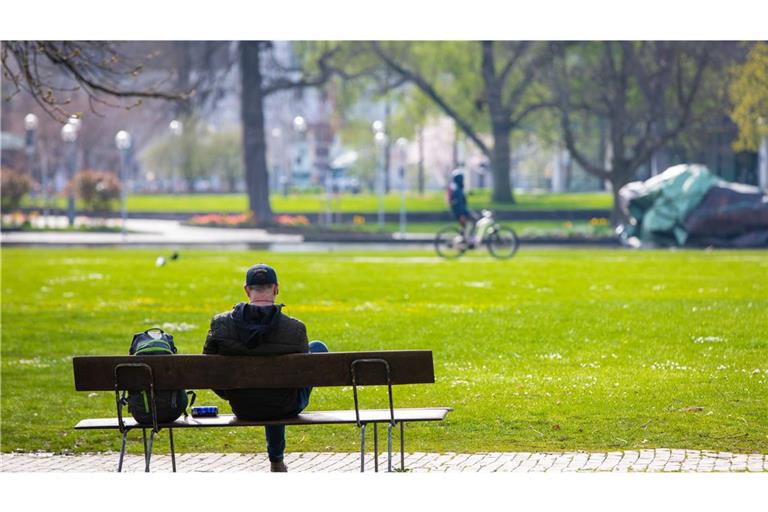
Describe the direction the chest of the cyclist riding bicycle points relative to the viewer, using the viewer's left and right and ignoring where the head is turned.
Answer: facing to the right of the viewer

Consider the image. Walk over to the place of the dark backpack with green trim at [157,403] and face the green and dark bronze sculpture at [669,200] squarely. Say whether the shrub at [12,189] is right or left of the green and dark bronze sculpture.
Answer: left

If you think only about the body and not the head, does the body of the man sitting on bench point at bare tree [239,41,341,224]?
yes

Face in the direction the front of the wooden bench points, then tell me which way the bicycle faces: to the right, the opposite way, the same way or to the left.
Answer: to the right

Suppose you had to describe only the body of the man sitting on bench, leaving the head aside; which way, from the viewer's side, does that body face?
away from the camera

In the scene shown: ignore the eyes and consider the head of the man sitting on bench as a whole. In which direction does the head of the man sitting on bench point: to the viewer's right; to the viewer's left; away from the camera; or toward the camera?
away from the camera

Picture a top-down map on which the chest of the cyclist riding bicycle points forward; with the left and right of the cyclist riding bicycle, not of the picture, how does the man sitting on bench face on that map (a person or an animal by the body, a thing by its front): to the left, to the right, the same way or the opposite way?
to the left

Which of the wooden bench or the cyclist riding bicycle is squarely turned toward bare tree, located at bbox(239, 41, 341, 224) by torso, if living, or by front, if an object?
the wooden bench

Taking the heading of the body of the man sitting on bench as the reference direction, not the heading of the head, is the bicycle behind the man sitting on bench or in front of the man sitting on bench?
in front

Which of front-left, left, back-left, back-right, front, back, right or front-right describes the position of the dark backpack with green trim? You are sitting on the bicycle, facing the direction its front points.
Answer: right

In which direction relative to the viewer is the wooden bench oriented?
away from the camera

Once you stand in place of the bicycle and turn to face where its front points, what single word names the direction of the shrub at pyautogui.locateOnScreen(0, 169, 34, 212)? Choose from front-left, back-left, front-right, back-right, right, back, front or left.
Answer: back-left

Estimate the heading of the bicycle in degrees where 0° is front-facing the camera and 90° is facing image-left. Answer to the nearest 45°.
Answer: approximately 270°

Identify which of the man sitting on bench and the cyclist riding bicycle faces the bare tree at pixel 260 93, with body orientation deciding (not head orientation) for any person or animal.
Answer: the man sitting on bench

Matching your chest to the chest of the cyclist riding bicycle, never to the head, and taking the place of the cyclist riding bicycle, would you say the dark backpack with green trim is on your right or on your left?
on your right

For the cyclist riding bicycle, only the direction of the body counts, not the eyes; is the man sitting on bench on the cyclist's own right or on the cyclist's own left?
on the cyclist's own right

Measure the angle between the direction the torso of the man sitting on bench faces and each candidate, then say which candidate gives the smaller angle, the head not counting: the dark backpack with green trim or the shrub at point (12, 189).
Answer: the shrub

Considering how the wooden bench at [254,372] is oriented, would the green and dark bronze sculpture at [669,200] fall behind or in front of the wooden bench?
in front

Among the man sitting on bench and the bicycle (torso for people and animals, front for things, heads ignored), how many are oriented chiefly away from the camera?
1
